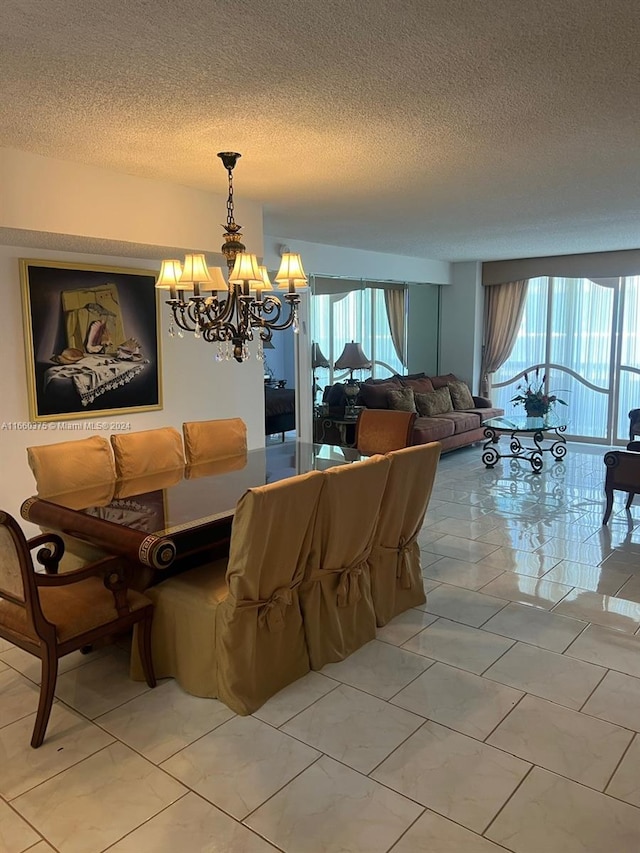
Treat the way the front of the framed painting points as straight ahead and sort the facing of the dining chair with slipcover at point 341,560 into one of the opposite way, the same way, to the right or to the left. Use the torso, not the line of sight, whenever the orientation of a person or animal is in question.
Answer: the opposite way

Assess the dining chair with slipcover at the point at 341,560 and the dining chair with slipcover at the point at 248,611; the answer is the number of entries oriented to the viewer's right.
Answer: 0

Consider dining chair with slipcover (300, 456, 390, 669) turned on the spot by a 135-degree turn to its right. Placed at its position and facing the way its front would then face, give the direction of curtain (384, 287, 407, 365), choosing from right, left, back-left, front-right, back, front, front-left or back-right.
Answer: left

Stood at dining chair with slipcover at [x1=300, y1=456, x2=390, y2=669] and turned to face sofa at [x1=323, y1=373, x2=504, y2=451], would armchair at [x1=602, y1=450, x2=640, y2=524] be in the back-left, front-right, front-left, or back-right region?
front-right

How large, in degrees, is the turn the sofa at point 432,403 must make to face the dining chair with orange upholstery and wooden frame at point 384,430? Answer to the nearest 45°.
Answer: approximately 45° to its right

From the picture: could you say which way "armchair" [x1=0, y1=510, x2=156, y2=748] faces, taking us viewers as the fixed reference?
facing away from the viewer and to the right of the viewer

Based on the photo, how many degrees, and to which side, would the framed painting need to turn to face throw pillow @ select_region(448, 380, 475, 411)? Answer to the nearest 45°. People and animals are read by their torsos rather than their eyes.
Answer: approximately 90° to its left

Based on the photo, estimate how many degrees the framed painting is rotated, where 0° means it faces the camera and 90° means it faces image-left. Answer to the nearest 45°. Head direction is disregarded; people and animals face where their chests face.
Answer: approximately 315°

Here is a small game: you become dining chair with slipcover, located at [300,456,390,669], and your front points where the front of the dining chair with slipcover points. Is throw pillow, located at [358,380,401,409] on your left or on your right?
on your right

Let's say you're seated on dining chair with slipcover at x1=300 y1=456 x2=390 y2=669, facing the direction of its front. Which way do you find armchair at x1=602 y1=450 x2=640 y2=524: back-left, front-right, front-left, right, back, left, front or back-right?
right

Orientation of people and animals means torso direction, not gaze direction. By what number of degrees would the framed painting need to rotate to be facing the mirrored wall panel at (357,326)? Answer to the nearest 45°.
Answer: approximately 90° to its left

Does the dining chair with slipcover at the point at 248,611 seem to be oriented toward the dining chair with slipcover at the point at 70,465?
yes

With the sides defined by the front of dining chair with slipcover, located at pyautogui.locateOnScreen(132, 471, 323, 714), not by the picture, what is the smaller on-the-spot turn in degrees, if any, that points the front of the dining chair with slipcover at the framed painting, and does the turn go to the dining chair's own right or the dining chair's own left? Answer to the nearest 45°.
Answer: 0° — it already faces it

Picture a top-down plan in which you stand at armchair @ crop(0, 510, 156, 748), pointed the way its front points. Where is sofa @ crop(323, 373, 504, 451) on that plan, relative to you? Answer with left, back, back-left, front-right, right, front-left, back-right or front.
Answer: front

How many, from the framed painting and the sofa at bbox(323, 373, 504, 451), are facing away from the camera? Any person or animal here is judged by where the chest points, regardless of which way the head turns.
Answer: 0

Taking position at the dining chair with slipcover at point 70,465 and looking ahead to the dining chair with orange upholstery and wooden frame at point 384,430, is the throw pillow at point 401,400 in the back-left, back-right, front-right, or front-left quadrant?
front-left

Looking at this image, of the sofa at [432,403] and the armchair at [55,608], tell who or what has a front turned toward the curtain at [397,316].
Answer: the armchair

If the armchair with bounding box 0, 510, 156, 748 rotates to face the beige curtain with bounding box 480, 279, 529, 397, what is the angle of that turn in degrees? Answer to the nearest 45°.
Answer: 0° — it already faces it

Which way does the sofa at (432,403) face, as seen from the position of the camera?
facing the viewer and to the right of the viewer

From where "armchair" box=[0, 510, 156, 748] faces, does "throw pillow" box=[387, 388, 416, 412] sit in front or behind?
in front
